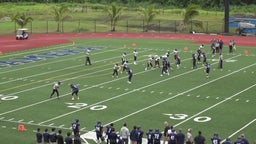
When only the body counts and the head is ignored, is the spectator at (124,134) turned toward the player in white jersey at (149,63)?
yes

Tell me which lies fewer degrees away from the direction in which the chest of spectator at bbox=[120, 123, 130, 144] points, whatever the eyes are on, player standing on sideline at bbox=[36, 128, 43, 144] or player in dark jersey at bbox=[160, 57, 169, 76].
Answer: the player in dark jersey

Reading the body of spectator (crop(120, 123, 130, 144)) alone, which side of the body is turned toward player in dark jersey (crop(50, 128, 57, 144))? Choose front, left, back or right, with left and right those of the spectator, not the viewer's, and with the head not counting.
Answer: left

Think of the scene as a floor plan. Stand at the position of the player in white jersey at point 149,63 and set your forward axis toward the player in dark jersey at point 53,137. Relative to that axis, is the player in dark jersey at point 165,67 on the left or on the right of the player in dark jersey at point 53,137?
left

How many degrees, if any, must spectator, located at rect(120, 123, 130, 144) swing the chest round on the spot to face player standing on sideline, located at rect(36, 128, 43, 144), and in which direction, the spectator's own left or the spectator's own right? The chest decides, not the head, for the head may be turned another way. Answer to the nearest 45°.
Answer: approximately 90° to the spectator's own left

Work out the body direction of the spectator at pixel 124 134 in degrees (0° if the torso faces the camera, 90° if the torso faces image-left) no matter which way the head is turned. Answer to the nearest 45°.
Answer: approximately 180°

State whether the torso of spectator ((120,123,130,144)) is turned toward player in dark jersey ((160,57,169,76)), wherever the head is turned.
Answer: yes

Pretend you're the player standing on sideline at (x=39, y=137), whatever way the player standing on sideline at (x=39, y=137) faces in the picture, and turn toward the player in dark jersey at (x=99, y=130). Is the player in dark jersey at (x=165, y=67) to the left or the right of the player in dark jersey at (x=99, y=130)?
left
